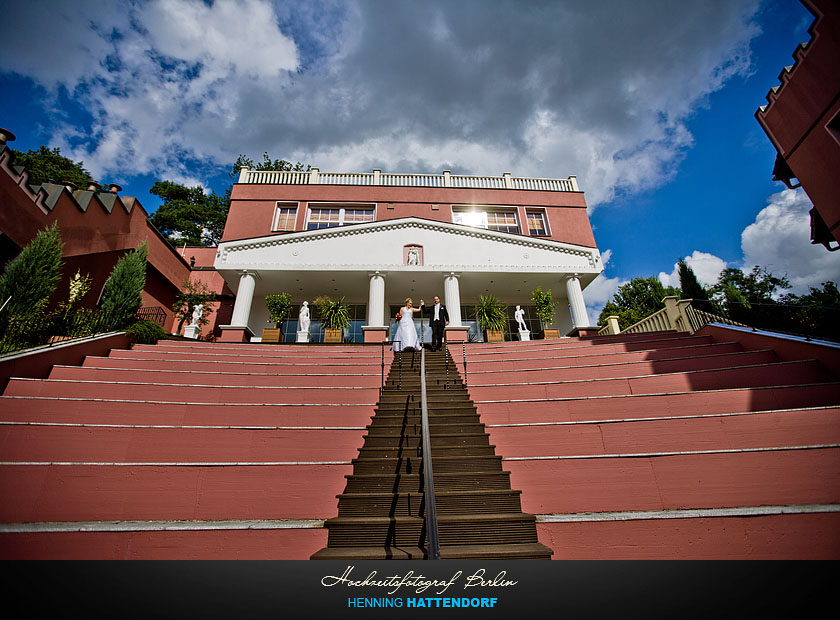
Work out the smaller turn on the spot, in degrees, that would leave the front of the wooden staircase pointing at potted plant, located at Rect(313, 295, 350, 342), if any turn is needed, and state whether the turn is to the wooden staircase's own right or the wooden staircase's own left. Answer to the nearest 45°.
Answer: approximately 135° to the wooden staircase's own right

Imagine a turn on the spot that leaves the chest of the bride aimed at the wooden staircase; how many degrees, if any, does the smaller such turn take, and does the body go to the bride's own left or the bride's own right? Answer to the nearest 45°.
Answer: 0° — they already face it

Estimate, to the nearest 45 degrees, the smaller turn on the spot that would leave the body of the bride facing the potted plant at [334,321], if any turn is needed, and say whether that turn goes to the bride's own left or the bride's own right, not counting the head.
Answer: approximately 135° to the bride's own right

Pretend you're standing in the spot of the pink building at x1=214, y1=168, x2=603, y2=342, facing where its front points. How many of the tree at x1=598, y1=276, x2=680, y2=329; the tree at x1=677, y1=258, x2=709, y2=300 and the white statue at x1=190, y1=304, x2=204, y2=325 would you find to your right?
1

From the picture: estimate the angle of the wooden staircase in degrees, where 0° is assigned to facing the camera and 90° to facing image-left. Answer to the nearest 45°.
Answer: approximately 0°

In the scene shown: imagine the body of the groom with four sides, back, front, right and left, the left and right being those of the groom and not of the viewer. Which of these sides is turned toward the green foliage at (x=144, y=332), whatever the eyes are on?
right

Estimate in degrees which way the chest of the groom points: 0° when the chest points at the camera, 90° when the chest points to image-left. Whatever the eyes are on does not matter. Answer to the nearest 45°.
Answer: approximately 0°
